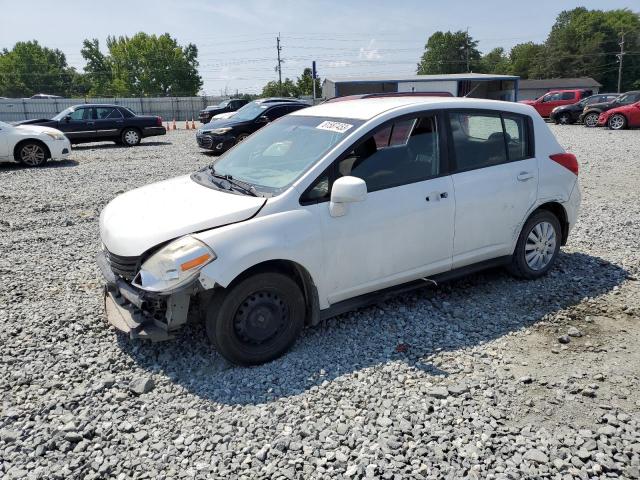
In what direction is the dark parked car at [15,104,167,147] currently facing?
to the viewer's left

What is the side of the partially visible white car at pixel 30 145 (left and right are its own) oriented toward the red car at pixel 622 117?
front

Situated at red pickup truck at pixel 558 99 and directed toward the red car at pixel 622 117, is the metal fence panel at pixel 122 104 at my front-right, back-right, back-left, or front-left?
back-right

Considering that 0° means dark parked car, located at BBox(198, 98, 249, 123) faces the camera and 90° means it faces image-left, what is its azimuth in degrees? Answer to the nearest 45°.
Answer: approximately 45°

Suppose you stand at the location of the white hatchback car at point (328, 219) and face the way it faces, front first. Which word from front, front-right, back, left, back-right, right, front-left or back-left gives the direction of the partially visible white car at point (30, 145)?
right

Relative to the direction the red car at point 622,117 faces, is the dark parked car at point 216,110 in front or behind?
in front

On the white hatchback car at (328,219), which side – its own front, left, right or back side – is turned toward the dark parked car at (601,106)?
back

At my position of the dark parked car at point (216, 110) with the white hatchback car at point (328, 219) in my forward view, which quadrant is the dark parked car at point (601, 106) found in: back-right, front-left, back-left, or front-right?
front-left

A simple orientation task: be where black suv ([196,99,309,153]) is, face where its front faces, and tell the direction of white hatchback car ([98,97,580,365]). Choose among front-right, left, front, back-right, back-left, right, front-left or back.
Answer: front-left

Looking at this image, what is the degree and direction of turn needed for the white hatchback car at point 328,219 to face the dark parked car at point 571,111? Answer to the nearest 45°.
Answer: approximately 180°

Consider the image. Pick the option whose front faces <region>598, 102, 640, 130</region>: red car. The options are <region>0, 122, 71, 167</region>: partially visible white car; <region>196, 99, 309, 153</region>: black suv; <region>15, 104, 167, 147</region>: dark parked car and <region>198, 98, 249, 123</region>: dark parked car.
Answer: the partially visible white car

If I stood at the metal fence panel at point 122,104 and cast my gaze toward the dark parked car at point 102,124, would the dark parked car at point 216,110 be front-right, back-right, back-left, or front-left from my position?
front-left

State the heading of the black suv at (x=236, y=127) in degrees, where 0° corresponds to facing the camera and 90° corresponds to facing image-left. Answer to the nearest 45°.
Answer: approximately 45°

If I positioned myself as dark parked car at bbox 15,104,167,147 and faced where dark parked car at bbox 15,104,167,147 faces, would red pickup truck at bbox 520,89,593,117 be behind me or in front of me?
behind

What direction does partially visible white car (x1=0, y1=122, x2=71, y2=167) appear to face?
to the viewer's right

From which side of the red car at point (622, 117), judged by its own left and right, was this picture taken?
left

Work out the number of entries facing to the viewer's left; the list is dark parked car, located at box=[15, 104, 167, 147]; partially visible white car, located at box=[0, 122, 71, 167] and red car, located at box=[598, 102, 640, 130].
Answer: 2

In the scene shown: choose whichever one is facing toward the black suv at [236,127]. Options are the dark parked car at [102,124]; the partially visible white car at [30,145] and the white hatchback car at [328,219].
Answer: the partially visible white car at [30,145]

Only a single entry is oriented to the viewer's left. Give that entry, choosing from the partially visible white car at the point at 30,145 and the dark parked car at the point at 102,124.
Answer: the dark parked car

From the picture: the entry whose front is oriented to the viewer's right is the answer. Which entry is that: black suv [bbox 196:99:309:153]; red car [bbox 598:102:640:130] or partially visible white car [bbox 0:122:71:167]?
the partially visible white car
